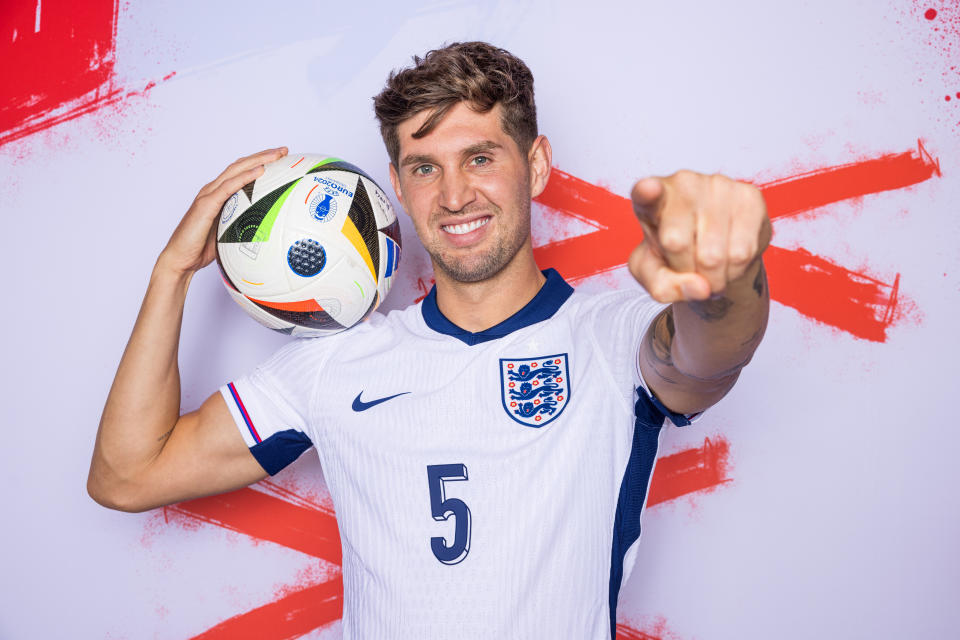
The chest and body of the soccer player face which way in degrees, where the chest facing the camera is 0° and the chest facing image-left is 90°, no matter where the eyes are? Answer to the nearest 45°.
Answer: approximately 0°

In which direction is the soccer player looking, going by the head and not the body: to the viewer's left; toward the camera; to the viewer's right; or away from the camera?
toward the camera
